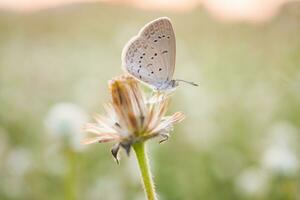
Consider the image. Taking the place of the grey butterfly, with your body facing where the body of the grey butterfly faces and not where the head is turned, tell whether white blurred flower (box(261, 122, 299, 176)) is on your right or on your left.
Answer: on your left

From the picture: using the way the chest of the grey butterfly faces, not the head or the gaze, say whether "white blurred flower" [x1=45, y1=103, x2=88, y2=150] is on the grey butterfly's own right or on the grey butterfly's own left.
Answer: on the grey butterfly's own left

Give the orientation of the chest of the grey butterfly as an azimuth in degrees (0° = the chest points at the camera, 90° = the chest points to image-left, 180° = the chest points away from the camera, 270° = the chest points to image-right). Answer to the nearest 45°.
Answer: approximately 270°
